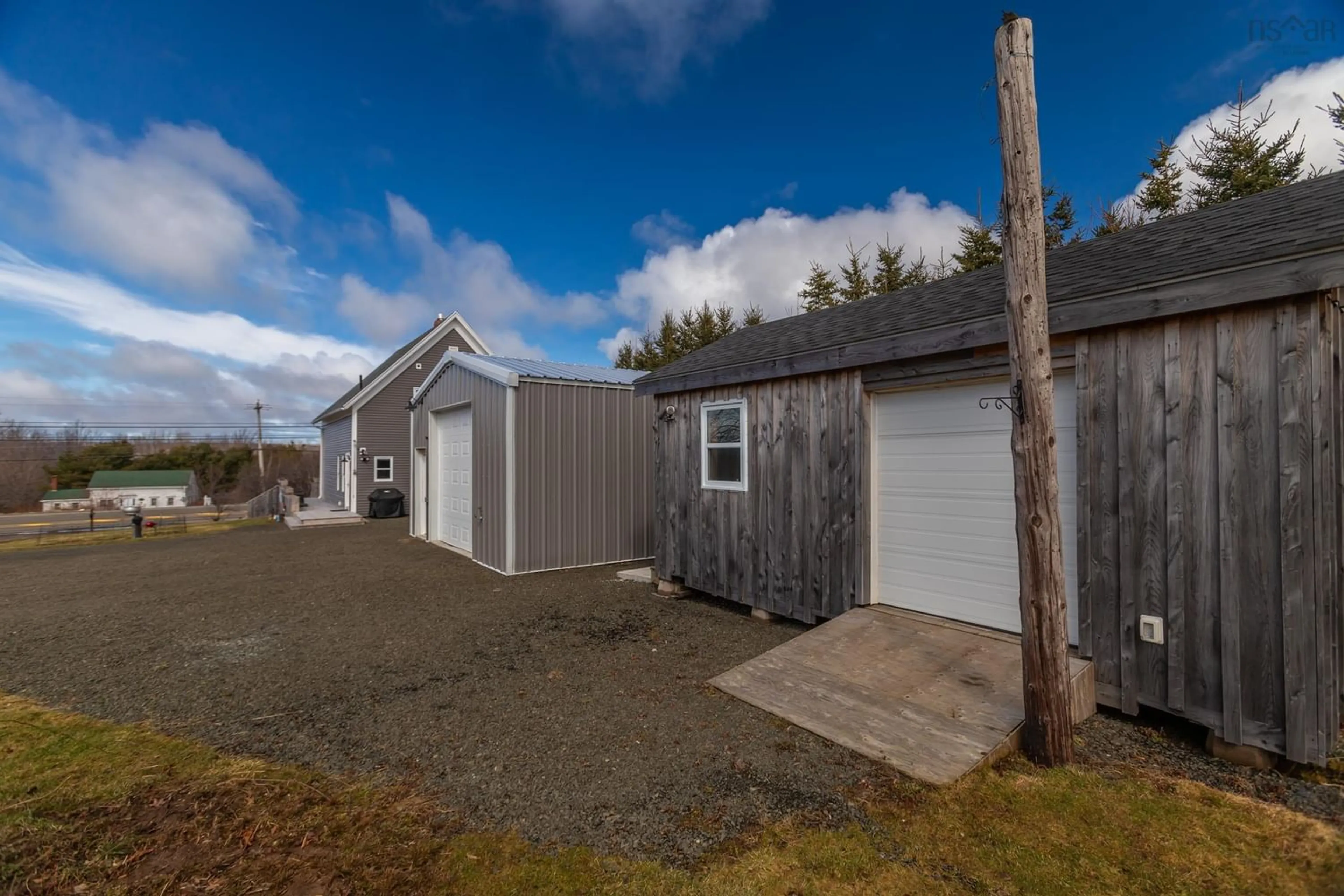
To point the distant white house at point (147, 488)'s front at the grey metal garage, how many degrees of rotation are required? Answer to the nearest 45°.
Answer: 0° — it already faces it

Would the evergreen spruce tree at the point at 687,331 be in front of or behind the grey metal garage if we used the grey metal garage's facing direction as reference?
behind

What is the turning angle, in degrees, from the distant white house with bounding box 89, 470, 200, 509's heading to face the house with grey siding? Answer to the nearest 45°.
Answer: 0° — it already faces it

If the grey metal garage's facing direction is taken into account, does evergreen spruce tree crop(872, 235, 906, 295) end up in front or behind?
behind

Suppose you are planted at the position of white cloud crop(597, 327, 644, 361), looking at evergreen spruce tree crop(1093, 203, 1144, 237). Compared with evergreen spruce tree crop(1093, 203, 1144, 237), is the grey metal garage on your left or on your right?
right

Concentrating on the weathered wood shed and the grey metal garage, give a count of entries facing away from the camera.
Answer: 0

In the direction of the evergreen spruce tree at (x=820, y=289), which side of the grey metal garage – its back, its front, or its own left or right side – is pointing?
back

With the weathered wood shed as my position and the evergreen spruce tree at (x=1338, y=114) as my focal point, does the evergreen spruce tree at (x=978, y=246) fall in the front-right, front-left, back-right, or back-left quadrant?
front-left

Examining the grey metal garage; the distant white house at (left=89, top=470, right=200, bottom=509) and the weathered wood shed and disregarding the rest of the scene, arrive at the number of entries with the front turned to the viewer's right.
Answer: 0

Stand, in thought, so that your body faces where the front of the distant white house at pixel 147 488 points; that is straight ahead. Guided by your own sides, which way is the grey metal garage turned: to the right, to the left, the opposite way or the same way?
to the right

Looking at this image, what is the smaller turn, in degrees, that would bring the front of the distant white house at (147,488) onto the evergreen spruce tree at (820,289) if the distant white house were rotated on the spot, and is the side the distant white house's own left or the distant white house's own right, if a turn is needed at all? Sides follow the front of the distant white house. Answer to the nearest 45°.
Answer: approximately 45° to the distant white house's own left

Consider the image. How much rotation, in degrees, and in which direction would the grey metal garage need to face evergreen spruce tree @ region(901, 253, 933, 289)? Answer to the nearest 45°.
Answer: approximately 180°

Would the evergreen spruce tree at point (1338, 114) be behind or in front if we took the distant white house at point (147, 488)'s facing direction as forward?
in front

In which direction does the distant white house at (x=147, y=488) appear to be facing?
toward the camera

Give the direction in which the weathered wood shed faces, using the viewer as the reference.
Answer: facing the viewer and to the left of the viewer
